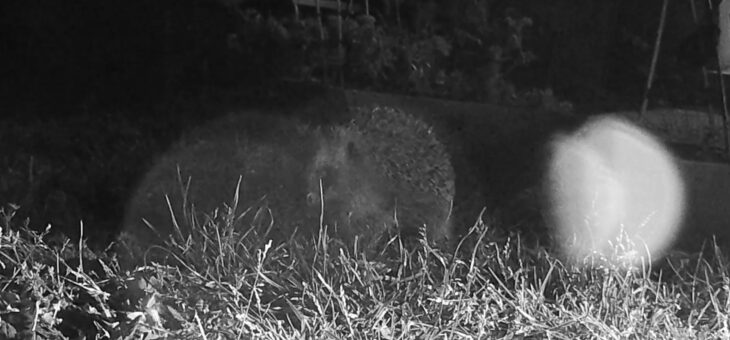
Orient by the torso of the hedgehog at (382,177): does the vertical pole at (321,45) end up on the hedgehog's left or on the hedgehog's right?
on the hedgehog's right

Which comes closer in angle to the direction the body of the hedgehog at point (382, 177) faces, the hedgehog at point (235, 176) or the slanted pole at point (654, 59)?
the hedgehog

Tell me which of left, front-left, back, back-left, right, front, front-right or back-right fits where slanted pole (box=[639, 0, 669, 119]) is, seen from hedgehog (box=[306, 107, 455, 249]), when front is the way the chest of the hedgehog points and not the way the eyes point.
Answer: back

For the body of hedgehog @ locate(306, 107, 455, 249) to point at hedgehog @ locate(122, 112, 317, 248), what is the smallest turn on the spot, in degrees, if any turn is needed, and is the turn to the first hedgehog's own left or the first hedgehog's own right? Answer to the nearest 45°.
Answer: approximately 45° to the first hedgehog's own right

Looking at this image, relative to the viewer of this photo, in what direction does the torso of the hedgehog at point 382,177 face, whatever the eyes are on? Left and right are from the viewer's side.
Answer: facing the viewer and to the left of the viewer
